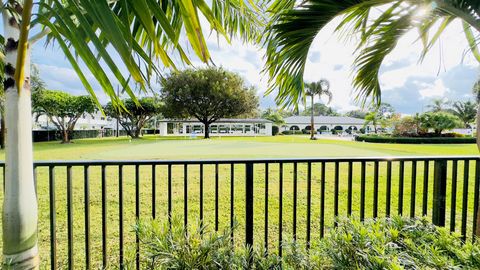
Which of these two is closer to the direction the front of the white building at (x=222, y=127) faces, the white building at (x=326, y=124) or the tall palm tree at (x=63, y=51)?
the tall palm tree

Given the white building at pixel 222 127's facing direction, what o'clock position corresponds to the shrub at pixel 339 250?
The shrub is roughly at 12 o'clock from the white building.

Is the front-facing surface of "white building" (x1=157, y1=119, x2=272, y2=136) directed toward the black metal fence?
yes

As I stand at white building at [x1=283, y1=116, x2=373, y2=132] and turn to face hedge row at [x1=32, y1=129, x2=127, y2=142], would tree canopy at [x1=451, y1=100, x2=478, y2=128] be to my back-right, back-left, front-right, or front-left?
back-left

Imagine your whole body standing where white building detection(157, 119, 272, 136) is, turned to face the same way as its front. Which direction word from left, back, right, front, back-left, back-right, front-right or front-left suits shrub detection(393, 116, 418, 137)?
front-left

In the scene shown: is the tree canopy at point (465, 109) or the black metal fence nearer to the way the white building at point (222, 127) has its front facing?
the black metal fence

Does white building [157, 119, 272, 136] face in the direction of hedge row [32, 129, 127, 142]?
no

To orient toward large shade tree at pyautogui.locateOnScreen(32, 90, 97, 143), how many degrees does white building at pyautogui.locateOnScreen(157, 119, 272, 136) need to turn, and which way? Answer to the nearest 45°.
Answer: approximately 45° to its right

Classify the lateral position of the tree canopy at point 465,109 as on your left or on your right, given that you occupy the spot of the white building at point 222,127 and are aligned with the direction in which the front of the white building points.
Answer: on your left

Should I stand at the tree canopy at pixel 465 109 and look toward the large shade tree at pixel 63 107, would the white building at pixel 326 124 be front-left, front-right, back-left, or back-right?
front-right

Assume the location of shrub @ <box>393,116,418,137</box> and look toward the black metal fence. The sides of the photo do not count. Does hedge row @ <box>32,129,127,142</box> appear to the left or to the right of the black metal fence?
right

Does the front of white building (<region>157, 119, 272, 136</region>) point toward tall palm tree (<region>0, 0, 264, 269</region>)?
yes

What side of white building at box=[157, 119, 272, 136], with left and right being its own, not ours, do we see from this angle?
front

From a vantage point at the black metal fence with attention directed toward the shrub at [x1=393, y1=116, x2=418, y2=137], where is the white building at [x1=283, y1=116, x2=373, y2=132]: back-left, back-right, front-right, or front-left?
front-left
